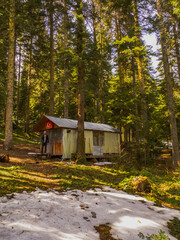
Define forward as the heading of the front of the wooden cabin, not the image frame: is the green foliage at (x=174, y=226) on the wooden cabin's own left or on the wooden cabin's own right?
on the wooden cabin's own left

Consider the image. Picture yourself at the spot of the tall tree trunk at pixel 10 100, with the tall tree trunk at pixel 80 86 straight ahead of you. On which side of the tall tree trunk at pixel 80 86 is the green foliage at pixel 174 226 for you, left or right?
right

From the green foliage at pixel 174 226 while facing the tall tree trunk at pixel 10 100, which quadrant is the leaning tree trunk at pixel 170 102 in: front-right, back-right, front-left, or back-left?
front-right

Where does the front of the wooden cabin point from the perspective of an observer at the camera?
facing the viewer and to the left of the viewer

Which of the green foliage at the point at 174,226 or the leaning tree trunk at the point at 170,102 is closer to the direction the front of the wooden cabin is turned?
the green foliage

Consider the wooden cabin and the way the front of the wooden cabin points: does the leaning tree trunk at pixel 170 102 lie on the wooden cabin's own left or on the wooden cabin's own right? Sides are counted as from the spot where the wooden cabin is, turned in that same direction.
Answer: on the wooden cabin's own left
